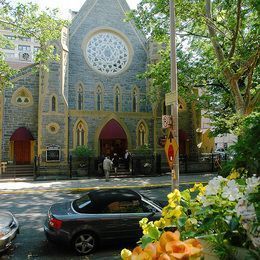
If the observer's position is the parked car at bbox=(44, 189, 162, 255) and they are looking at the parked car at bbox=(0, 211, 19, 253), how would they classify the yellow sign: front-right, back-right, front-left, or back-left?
back-right

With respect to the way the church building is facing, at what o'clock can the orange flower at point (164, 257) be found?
The orange flower is roughly at 12 o'clock from the church building.

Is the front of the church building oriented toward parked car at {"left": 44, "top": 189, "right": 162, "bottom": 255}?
yes

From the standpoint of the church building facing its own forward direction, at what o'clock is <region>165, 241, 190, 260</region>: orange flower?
The orange flower is roughly at 12 o'clock from the church building.

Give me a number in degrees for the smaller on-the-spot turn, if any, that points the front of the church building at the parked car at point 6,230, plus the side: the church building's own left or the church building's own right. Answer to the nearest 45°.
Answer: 0° — it already faces it

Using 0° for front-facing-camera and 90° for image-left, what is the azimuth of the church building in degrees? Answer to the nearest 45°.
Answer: approximately 0°
